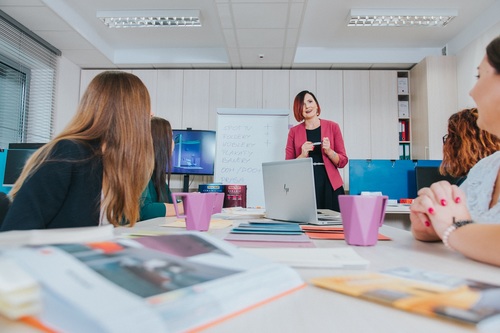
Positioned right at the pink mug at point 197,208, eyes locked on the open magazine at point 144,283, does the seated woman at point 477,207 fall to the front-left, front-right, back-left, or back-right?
front-left

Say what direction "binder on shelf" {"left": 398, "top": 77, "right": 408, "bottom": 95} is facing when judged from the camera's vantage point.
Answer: facing the viewer

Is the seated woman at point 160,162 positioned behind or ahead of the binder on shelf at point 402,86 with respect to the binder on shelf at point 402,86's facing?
ahead

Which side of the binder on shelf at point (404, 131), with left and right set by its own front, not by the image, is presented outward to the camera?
front

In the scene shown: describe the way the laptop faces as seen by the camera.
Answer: facing away from the viewer and to the right of the viewer

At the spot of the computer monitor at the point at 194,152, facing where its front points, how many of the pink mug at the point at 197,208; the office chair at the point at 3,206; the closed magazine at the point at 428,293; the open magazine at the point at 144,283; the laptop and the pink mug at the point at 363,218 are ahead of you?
6

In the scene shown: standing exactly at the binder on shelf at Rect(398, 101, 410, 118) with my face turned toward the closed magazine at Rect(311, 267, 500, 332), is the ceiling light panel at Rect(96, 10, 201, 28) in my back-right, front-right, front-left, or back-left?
front-right

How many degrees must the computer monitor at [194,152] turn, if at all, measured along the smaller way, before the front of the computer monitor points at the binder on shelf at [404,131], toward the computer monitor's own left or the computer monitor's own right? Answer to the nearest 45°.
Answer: approximately 90° to the computer monitor's own left

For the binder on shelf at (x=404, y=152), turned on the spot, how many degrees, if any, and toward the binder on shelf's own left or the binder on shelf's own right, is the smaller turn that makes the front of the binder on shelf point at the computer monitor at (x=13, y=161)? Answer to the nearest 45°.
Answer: approximately 45° to the binder on shelf's own right

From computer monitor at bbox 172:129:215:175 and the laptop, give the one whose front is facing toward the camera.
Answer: the computer monitor

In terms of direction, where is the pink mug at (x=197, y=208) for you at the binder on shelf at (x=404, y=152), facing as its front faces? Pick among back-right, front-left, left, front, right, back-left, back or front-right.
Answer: front

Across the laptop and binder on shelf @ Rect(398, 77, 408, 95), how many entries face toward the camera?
1

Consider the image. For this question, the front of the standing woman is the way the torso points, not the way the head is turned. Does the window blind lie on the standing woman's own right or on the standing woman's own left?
on the standing woman's own right

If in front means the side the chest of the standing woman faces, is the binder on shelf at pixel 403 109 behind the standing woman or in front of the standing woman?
behind

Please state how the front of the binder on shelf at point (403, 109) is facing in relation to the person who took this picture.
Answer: facing the viewer

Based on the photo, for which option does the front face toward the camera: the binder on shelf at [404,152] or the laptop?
the binder on shelf

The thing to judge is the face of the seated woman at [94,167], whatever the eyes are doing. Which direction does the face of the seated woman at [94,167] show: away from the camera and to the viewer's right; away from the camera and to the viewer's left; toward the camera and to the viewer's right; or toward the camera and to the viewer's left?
away from the camera and to the viewer's right

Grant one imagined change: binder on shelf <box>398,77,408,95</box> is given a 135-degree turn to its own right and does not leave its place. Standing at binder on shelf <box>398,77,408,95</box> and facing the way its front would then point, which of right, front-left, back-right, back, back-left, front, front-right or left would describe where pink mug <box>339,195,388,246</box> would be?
back-left
